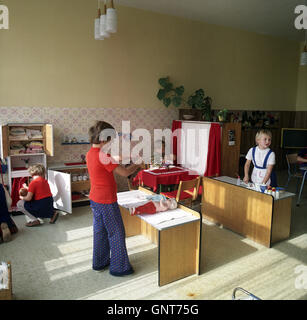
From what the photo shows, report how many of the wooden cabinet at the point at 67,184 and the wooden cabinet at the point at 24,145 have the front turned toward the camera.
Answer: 2

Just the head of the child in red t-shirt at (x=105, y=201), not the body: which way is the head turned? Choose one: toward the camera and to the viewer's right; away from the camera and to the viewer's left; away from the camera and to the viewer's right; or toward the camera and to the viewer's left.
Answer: away from the camera and to the viewer's right

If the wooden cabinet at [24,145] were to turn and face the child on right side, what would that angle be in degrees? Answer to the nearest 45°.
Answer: approximately 45° to its left

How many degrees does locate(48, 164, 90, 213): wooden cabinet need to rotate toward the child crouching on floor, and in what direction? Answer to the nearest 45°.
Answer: approximately 45° to its right

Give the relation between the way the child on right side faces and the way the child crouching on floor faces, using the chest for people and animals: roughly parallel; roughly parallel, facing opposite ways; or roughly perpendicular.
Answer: roughly perpendicular

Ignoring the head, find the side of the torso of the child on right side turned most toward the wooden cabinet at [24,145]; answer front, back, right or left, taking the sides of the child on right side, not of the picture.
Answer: right

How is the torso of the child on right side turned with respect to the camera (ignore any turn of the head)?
toward the camera

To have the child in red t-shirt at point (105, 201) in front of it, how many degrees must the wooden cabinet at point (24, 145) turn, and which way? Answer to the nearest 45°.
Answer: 0° — it already faces them

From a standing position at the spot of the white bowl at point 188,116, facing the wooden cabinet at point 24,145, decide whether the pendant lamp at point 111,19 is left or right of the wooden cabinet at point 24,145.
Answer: left

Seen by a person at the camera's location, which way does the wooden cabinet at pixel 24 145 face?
facing the viewer
